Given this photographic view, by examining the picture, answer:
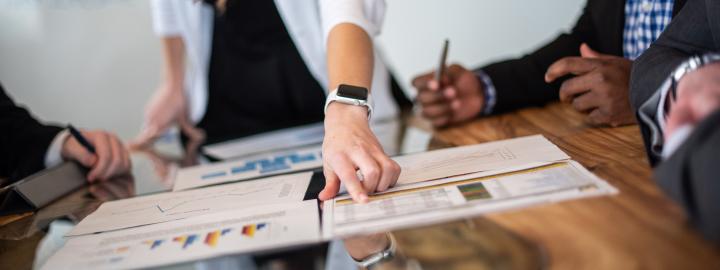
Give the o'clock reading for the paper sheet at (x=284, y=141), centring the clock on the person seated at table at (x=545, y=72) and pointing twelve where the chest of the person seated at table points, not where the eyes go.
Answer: The paper sheet is roughly at 1 o'clock from the person seated at table.

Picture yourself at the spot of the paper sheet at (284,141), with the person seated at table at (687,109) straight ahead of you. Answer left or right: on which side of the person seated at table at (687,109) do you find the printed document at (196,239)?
right

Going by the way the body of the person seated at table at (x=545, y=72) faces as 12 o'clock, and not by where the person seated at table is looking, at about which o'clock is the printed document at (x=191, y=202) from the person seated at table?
The printed document is roughly at 12 o'clock from the person seated at table.

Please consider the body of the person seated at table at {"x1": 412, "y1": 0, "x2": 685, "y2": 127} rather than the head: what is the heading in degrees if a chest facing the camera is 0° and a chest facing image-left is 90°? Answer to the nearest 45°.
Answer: approximately 45°

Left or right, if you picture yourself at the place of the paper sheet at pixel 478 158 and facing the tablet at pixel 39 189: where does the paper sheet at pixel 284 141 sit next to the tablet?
right

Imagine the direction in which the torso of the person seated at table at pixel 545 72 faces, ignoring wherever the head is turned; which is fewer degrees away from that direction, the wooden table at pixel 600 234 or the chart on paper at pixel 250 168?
the chart on paper
